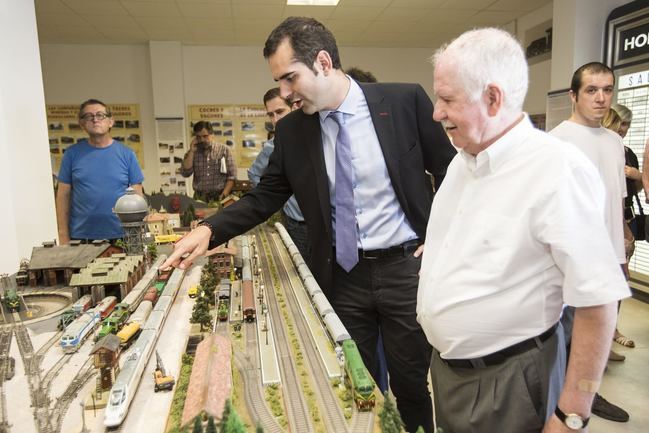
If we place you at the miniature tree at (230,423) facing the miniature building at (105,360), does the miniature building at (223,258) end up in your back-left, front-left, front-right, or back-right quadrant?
front-right

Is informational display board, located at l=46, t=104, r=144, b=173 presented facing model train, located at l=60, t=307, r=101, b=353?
yes

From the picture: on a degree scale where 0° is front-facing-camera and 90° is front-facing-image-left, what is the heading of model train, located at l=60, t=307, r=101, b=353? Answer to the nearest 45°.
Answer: approximately 45°

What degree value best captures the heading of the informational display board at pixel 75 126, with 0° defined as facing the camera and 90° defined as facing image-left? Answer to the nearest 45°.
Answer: approximately 0°

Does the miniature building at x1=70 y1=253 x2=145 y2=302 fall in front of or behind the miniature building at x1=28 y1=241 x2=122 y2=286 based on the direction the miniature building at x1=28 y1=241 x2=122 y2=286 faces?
in front

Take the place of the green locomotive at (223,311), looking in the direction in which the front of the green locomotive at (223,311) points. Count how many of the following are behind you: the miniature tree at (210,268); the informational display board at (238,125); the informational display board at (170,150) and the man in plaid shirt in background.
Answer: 4

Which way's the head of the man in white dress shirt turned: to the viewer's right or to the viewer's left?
to the viewer's left

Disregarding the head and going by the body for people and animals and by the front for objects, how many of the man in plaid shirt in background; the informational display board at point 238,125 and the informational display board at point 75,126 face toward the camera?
3

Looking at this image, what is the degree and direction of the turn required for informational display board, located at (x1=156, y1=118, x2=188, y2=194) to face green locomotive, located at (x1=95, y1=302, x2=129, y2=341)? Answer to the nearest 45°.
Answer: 0° — it already faces it

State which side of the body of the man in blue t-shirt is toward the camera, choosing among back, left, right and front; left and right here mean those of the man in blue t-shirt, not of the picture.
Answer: front

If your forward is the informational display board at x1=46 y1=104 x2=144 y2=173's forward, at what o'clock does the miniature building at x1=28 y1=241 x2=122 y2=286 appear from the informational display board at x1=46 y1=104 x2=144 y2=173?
The miniature building is roughly at 12 o'clock from the informational display board.

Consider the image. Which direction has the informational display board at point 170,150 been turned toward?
toward the camera

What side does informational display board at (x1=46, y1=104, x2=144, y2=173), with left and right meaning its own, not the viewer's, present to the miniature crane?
front

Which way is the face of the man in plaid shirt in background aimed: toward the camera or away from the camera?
toward the camera

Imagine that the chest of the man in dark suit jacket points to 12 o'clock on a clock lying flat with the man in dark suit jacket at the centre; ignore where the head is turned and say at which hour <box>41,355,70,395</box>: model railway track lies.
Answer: The model railway track is roughly at 1 o'clock from the man in dark suit jacket.

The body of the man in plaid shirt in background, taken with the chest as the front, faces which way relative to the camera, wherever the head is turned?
toward the camera
